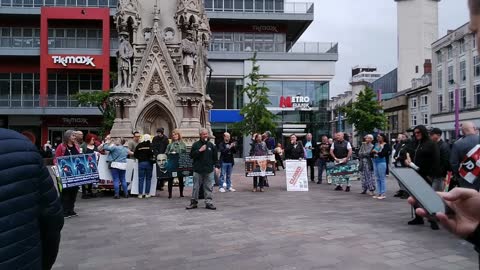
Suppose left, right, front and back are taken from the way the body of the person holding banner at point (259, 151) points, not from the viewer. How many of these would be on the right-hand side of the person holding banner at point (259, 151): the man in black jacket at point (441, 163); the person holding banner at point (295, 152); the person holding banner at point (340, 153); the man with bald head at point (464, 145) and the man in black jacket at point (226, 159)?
1

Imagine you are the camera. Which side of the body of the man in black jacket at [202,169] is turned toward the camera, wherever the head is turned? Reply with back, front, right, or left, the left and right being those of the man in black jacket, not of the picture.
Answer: front

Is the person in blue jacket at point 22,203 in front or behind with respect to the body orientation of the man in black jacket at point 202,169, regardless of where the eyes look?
in front

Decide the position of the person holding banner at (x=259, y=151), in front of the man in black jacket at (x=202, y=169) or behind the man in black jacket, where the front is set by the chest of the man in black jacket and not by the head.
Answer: behind

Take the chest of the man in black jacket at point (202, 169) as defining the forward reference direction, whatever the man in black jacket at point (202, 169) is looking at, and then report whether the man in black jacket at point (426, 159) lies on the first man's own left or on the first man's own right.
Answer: on the first man's own left

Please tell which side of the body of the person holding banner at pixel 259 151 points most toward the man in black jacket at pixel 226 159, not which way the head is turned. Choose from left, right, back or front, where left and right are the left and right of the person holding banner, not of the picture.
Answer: right

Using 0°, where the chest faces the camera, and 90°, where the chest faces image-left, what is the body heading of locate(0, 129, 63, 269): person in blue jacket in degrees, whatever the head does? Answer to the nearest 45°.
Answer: approximately 180°

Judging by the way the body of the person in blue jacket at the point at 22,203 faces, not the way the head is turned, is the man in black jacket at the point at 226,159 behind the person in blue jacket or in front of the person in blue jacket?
in front

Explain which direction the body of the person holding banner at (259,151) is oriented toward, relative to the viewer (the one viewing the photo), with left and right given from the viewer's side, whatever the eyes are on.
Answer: facing the viewer

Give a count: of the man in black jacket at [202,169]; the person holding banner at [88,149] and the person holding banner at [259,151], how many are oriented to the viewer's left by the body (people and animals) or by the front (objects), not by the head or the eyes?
0

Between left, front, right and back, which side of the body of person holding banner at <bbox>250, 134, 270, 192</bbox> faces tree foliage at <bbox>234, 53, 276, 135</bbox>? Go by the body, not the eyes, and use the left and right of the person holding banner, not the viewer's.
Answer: back
